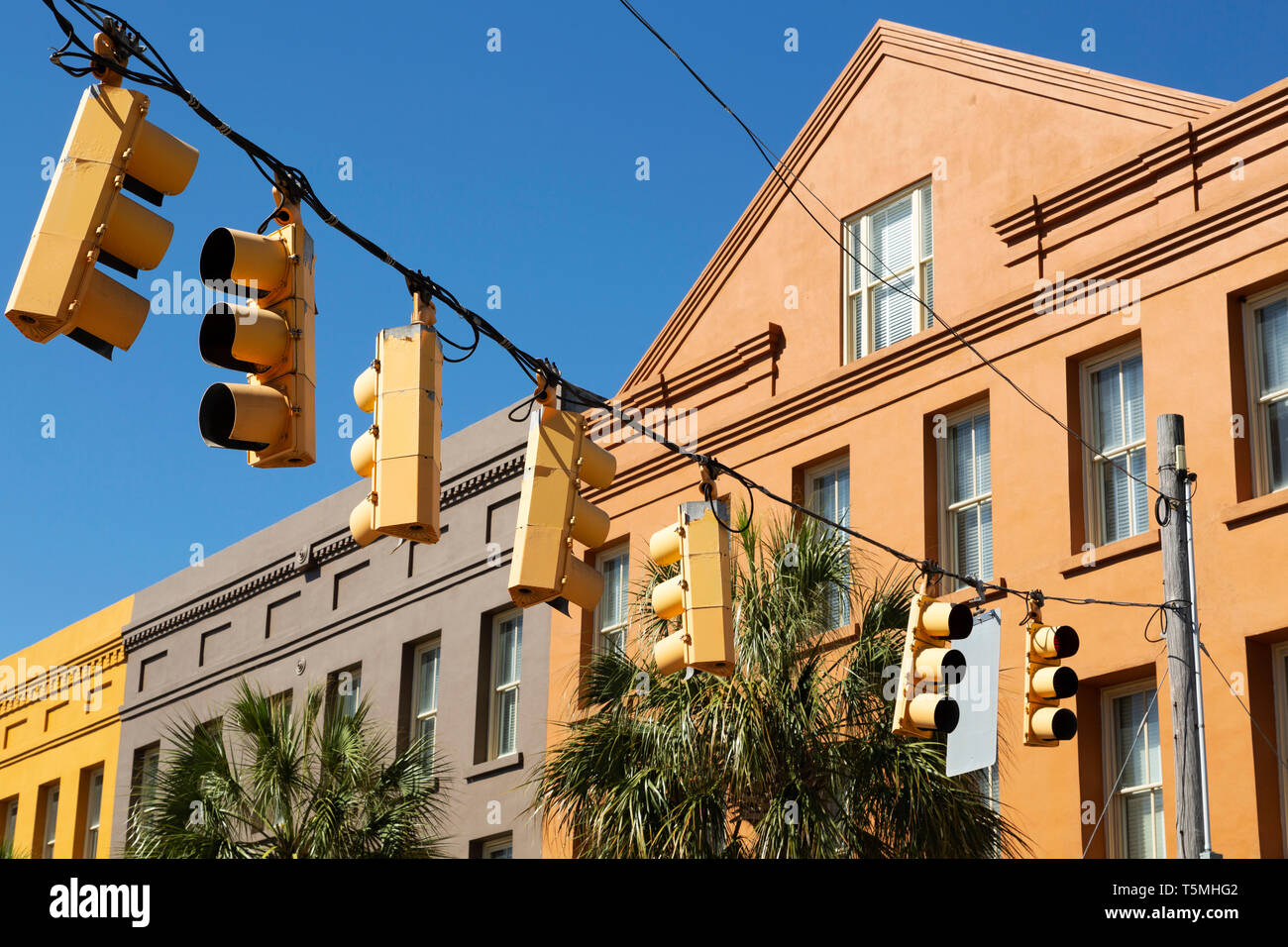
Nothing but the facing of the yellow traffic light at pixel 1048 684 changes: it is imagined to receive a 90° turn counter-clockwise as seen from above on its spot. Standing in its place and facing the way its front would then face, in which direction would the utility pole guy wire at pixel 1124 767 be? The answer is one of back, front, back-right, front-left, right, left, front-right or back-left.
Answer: front-left

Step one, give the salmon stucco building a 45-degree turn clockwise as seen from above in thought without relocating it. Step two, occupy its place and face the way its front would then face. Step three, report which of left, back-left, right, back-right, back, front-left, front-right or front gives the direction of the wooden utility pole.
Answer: left

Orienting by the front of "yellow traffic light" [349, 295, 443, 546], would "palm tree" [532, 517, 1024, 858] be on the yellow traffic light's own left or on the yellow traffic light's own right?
on the yellow traffic light's own right

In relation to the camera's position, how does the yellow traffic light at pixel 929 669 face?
facing the viewer and to the right of the viewer

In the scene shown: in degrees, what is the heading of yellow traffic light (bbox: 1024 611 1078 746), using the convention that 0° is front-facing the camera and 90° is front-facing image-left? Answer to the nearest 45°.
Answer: approximately 315°

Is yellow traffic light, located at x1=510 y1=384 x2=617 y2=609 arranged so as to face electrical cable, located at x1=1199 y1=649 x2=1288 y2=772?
yes

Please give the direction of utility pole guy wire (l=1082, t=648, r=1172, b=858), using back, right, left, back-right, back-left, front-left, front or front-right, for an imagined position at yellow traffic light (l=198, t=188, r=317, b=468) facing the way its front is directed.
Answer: back

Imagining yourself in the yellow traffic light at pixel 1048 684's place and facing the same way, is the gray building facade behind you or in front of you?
behind

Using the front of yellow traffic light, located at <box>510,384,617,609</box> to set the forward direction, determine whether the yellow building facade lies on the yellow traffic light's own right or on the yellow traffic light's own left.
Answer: on the yellow traffic light's own left

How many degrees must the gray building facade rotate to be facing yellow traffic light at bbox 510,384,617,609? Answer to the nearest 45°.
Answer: approximately 45° to its left

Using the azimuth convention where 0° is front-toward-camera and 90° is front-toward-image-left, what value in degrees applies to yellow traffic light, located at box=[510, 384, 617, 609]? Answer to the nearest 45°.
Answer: approximately 225°
